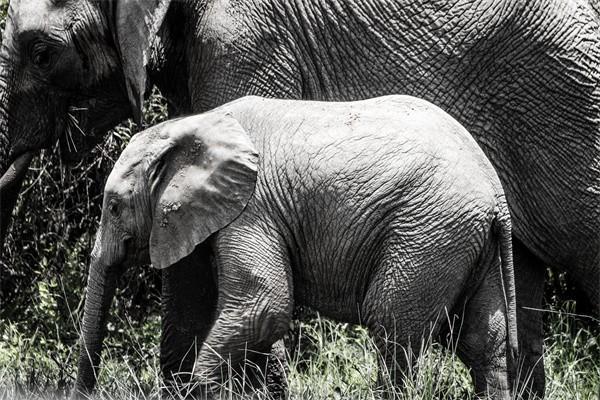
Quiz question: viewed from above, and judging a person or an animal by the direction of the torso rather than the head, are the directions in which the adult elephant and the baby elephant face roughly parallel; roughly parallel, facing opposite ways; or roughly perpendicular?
roughly parallel

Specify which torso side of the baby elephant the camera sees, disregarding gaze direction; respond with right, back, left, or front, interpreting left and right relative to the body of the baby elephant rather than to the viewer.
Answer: left

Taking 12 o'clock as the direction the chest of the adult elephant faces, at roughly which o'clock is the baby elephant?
The baby elephant is roughly at 10 o'clock from the adult elephant.

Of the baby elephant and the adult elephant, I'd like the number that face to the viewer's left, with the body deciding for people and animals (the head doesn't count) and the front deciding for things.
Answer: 2

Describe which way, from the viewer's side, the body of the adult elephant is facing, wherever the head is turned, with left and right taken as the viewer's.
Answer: facing to the left of the viewer
